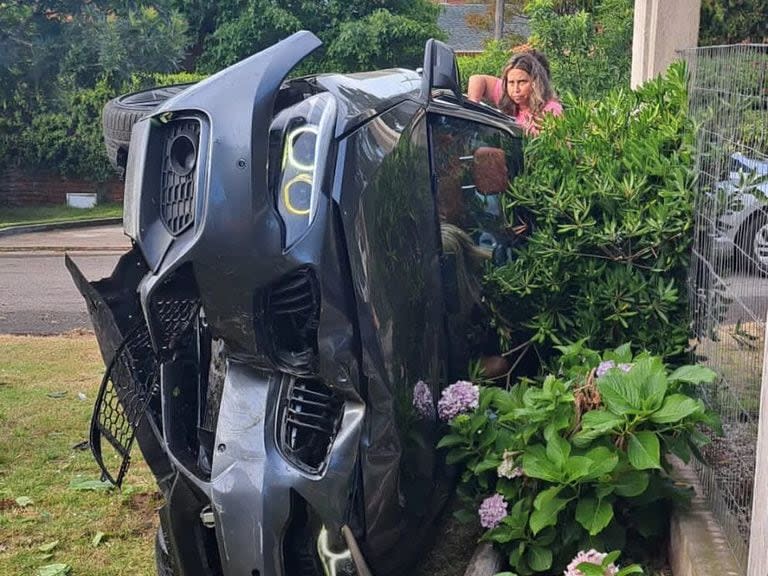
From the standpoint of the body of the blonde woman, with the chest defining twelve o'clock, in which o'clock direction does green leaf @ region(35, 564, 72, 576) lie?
The green leaf is roughly at 1 o'clock from the blonde woman.

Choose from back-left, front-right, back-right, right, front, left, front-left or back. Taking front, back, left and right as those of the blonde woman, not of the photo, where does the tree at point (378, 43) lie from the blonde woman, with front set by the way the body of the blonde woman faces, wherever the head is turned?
back

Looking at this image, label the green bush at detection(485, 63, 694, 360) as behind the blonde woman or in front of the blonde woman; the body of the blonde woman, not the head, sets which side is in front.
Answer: in front

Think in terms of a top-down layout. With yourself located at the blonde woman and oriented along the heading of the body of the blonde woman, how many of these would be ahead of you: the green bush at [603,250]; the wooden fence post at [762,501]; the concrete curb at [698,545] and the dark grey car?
4

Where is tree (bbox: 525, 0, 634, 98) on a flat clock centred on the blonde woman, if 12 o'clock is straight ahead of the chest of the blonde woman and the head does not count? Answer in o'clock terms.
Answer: The tree is roughly at 6 o'clock from the blonde woman.

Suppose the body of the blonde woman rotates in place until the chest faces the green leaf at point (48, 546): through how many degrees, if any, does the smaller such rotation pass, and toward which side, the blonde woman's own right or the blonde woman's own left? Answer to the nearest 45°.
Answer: approximately 45° to the blonde woman's own right

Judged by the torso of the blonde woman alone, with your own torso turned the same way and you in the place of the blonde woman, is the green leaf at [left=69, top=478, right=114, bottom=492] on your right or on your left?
on your right

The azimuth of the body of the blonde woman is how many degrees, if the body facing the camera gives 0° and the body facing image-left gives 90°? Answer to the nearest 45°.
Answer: approximately 0°

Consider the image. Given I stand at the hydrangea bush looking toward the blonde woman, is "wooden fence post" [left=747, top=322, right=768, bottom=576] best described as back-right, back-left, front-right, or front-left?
back-right

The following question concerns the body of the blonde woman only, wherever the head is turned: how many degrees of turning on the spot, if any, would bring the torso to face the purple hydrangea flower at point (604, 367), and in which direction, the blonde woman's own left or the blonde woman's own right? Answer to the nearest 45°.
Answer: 0° — they already face it

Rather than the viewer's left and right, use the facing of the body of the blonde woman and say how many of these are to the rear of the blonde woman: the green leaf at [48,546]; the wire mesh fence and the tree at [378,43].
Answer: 1

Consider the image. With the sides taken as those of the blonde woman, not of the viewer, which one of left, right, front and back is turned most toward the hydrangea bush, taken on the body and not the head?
front

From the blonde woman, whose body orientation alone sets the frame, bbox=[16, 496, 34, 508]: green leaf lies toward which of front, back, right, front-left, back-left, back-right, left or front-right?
front-right
